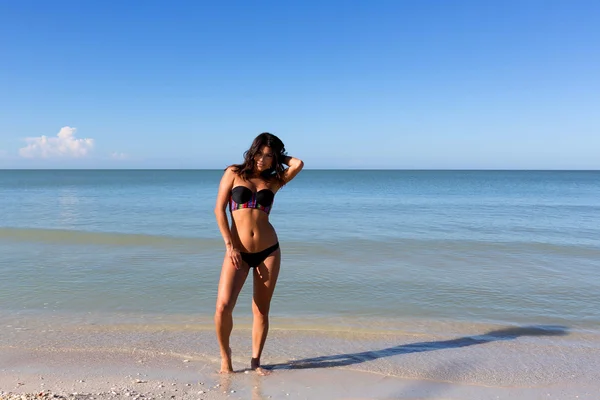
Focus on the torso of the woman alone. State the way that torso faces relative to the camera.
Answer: toward the camera
